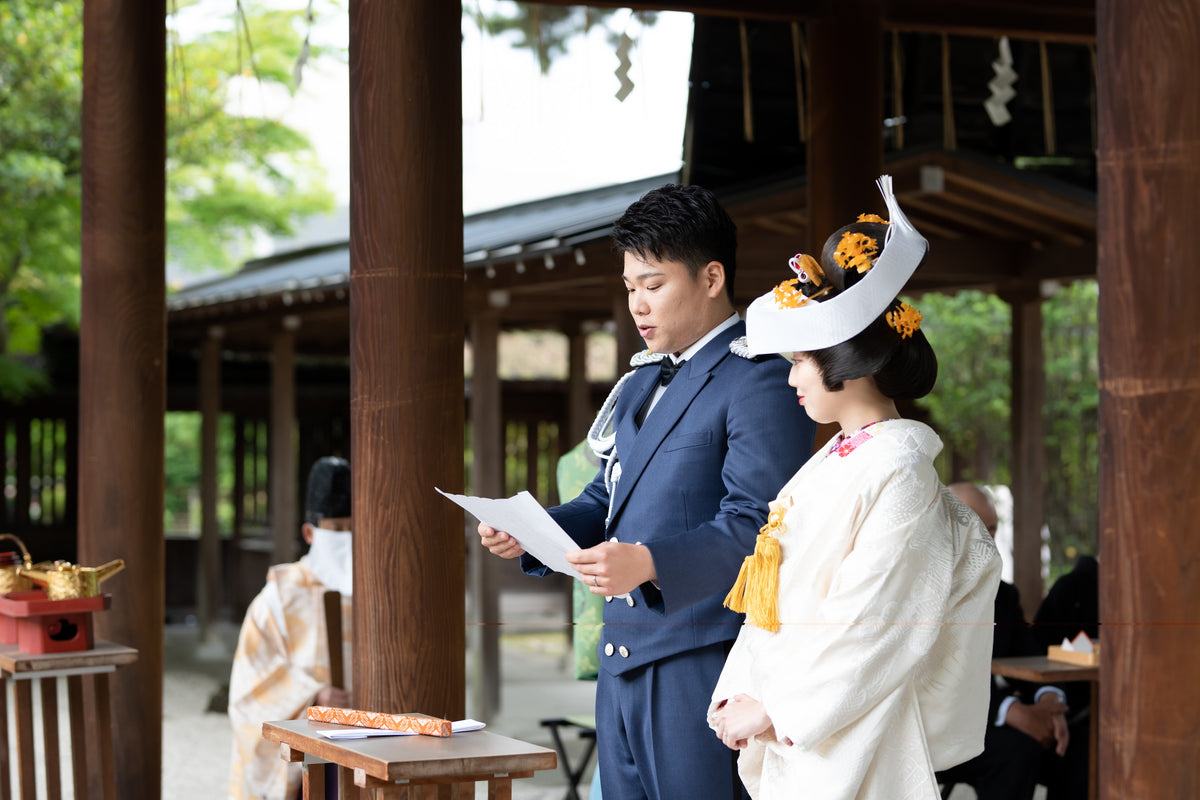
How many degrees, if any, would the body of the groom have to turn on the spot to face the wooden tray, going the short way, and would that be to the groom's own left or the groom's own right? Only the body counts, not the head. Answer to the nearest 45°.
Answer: approximately 180°

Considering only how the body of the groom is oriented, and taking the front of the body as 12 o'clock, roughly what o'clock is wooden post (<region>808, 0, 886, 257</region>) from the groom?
The wooden post is roughly at 5 o'clock from the groom.

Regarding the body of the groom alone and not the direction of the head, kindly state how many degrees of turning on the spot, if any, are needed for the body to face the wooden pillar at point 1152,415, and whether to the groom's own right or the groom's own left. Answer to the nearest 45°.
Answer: approximately 135° to the groom's own left

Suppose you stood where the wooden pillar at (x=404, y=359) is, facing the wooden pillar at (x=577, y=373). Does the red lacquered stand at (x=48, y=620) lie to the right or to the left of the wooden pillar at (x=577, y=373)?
left

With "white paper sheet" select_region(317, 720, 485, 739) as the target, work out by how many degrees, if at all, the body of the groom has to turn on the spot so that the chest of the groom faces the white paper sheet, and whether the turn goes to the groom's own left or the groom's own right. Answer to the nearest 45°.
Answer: approximately 45° to the groom's own right

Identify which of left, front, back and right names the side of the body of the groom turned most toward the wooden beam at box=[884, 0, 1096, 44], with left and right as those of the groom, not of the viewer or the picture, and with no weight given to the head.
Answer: back

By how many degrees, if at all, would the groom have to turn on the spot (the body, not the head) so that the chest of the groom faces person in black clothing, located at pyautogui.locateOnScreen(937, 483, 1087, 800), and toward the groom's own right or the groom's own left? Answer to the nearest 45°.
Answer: approximately 180°

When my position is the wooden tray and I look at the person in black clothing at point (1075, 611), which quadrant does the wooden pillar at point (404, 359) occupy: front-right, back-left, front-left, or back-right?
back-left

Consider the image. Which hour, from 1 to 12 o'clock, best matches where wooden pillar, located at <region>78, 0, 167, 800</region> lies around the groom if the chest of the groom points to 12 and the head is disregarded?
The wooden pillar is roughly at 3 o'clock from the groom.

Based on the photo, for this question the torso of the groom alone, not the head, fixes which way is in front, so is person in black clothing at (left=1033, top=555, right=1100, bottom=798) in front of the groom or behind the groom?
behind

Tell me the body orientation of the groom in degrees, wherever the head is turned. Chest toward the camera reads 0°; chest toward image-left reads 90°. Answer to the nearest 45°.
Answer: approximately 45°

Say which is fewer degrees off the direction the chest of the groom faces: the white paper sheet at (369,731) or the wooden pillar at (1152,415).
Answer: the white paper sheet

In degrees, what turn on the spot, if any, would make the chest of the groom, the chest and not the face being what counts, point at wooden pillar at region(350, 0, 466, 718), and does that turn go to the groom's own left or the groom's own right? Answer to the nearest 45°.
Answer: approximately 90° to the groom's own right

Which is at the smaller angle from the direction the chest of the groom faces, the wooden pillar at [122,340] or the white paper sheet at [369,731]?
the white paper sheet

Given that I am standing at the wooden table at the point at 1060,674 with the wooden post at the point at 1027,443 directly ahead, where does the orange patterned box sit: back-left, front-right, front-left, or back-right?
back-left
